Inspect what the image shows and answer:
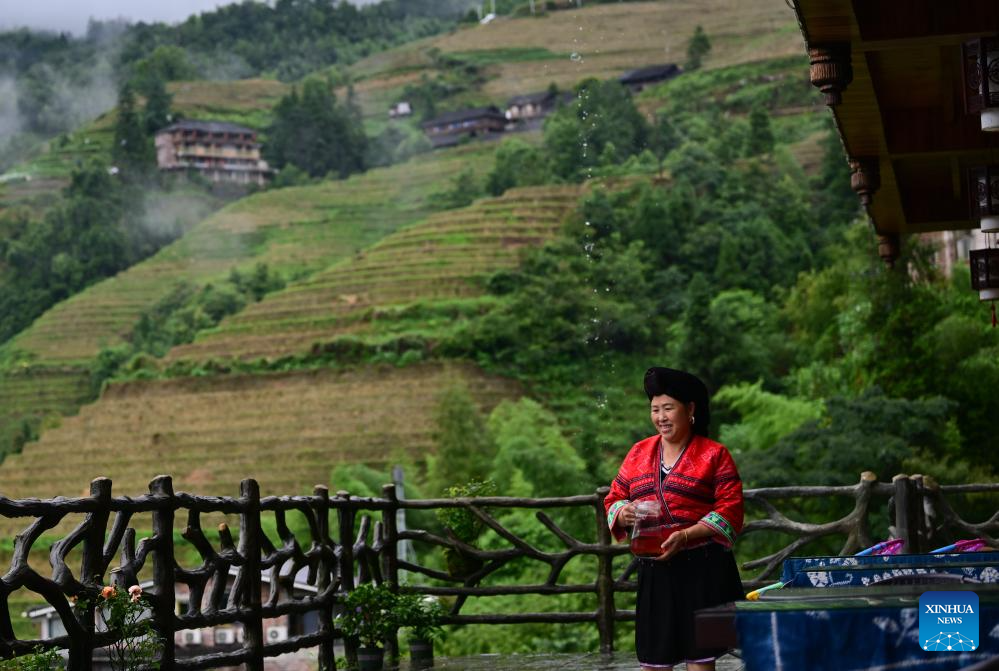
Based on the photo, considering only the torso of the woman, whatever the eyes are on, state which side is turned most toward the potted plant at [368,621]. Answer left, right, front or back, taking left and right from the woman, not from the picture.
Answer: right

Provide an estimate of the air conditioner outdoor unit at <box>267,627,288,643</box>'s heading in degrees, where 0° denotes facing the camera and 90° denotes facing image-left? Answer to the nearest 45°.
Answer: approximately 0°

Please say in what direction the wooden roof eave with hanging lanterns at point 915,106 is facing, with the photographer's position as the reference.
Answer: facing to the left of the viewer

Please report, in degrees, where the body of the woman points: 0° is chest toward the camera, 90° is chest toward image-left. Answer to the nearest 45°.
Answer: approximately 45°

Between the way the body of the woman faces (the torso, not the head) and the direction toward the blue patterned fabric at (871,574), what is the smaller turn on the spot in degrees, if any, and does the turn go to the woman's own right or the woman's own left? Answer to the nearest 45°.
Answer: approximately 90° to the woman's own left

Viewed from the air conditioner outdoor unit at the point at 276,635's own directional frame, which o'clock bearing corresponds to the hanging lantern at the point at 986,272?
The hanging lantern is roughly at 11 o'clock from the air conditioner outdoor unit.

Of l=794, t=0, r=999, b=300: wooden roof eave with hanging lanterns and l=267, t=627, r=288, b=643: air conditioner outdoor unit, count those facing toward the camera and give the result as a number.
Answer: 1
